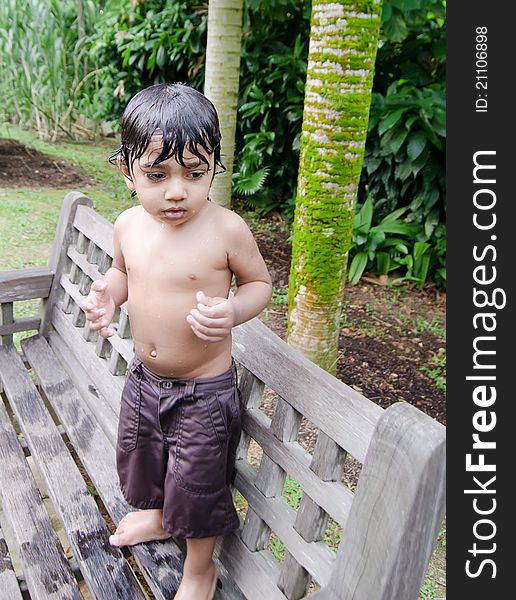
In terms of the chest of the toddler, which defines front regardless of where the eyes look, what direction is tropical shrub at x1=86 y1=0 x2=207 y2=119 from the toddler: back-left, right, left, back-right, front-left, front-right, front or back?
back-right

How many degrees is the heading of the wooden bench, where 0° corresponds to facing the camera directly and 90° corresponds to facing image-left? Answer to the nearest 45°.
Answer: approximately 45°

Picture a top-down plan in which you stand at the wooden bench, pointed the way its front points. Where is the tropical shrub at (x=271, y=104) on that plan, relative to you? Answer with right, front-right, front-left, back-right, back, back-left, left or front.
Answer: back-right

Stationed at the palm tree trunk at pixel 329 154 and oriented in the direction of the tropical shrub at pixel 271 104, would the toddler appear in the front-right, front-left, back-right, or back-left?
back-left

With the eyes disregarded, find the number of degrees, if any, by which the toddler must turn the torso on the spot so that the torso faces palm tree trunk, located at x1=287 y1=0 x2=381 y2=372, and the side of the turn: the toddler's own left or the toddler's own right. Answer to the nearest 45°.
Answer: approximately 180°

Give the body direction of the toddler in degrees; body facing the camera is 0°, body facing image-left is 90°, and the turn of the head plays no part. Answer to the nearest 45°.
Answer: approximately 45°

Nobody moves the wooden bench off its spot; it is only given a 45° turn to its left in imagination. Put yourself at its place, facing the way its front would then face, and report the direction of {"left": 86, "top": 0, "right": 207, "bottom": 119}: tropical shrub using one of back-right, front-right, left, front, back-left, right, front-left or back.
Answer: back

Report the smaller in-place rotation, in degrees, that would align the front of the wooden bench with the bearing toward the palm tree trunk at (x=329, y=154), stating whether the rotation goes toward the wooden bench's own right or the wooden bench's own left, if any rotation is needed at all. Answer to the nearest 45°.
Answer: approximately 135° to the wooden bench's own right
